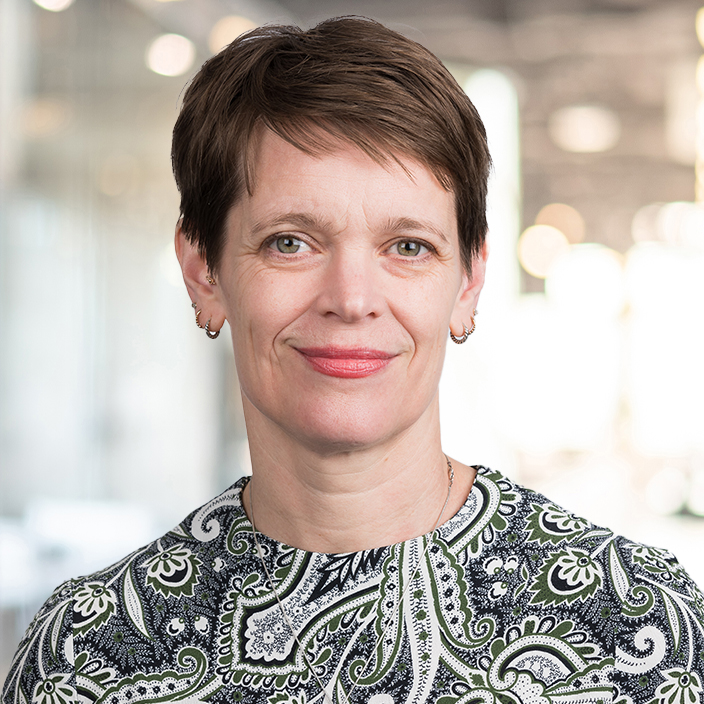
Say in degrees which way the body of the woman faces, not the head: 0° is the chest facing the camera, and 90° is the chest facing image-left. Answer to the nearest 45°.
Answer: approximately 0°
